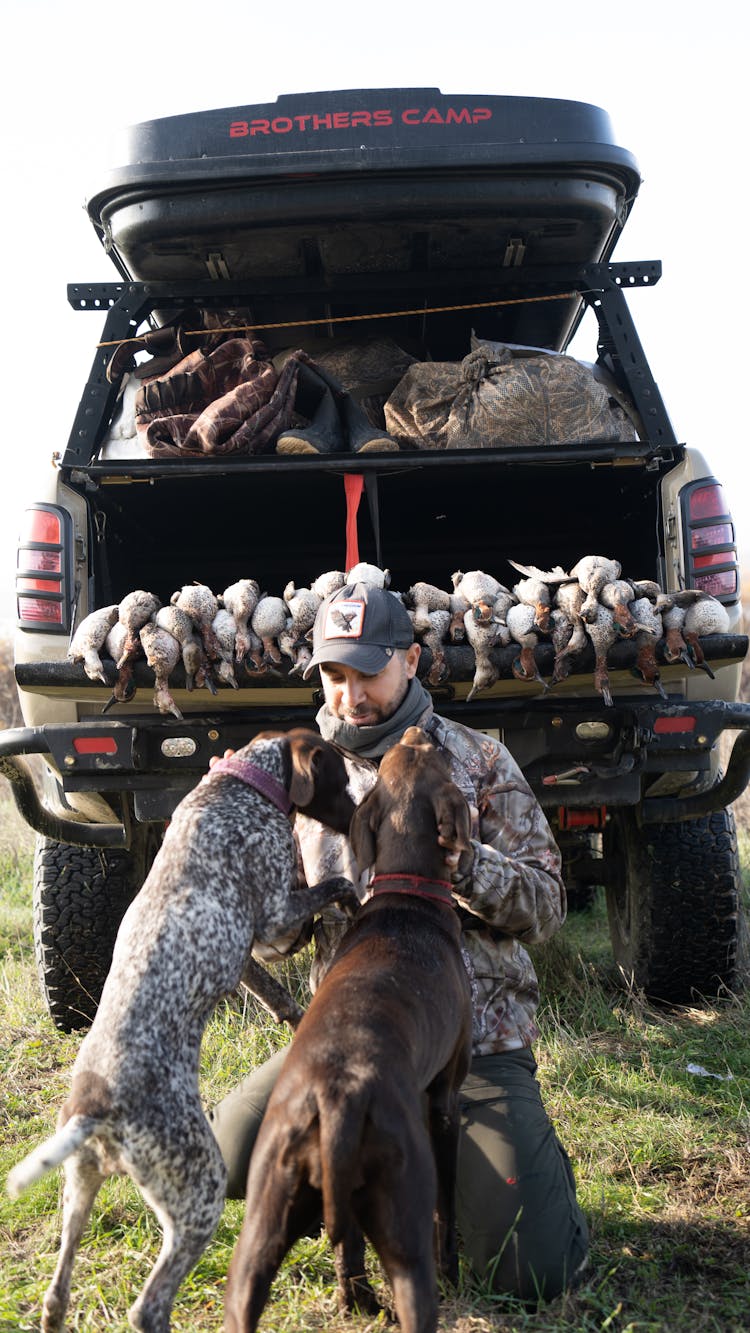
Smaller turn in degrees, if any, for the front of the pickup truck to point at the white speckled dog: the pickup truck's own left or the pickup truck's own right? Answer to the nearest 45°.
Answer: approximately 180°

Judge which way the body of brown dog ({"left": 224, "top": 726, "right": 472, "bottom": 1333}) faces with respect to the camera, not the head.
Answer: away from the camera

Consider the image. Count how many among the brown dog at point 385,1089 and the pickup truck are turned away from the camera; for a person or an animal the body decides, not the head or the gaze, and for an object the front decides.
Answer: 2

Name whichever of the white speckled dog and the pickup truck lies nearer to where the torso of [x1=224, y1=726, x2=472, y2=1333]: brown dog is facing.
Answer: the pickup truck

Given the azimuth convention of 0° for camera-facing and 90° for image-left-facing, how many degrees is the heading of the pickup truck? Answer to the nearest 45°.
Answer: approximately 180°

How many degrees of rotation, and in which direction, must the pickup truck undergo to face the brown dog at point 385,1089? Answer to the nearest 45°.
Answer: approximately 180°

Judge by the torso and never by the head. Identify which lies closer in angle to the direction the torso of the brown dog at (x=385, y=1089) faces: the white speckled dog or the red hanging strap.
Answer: the red hanging strap

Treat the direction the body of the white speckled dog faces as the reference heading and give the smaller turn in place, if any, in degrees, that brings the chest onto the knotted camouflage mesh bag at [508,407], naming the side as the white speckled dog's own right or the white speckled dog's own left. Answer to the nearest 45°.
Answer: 0° — it already faces it

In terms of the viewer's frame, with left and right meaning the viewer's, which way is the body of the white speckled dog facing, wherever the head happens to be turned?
facing away from the viewer and to the right of the viewer
